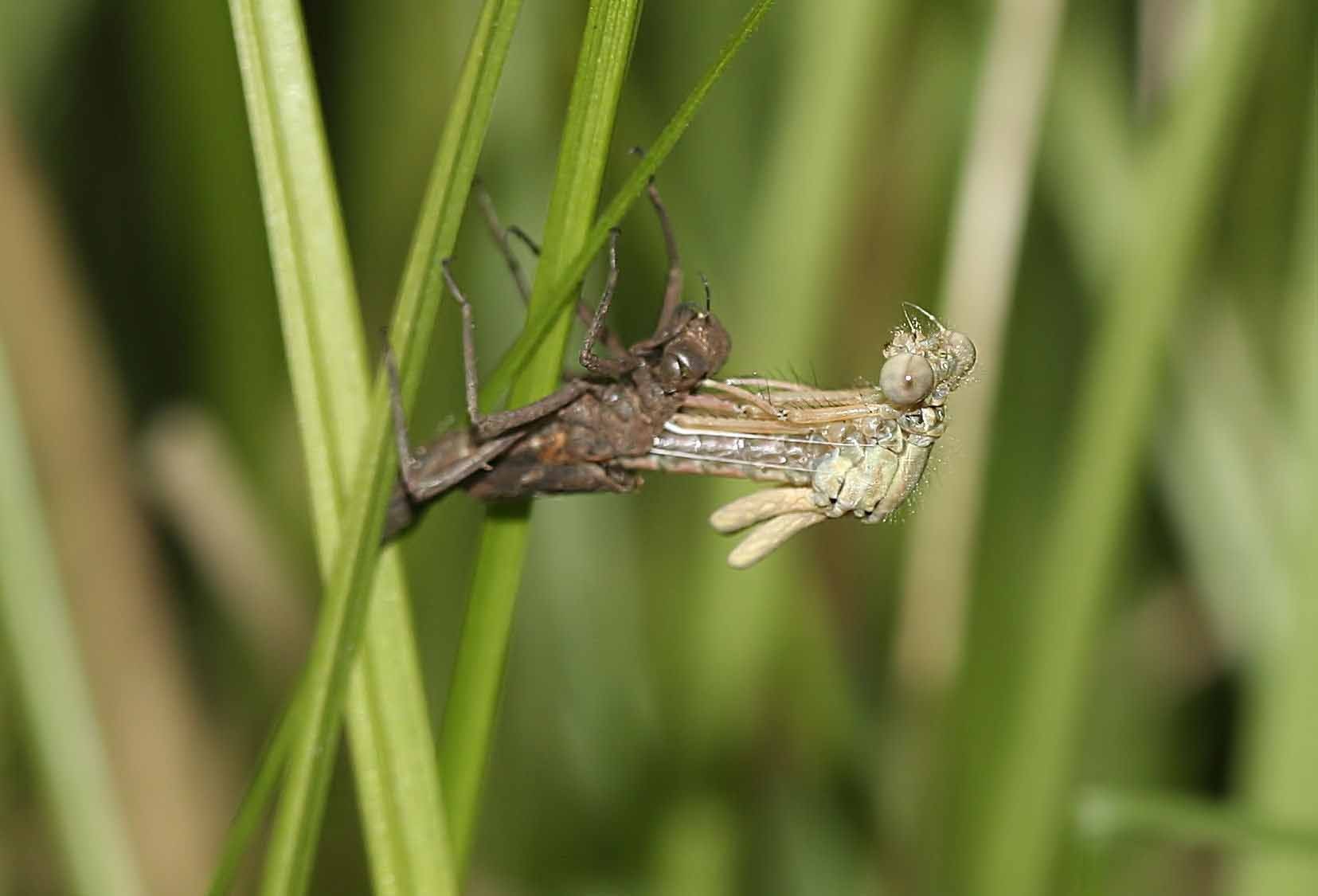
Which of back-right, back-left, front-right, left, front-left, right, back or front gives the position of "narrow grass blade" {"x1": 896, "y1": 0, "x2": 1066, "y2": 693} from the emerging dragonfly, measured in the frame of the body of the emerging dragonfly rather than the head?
front-left

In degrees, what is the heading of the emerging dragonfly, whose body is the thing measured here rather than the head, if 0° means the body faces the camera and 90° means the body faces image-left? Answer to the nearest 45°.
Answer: approximately 270°

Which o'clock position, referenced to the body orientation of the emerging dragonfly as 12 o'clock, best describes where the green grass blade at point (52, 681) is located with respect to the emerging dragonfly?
The green grass blade is roughly at 6 o'clock from the emerging dragonfly.

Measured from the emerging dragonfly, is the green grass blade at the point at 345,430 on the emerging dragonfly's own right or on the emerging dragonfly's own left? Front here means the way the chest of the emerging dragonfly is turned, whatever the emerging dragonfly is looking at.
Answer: on the emerging dragonfly's own right

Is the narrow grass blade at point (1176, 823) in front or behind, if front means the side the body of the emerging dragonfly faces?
in front

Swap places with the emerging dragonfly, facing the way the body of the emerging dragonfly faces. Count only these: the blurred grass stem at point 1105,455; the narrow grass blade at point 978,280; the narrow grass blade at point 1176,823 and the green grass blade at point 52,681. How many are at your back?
1

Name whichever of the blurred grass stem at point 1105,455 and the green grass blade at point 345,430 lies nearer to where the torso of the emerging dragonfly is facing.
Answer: the blurred grass stem

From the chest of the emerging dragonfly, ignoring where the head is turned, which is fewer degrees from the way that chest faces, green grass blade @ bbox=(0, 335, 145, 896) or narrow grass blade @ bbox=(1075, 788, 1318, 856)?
the narrow grass blade
